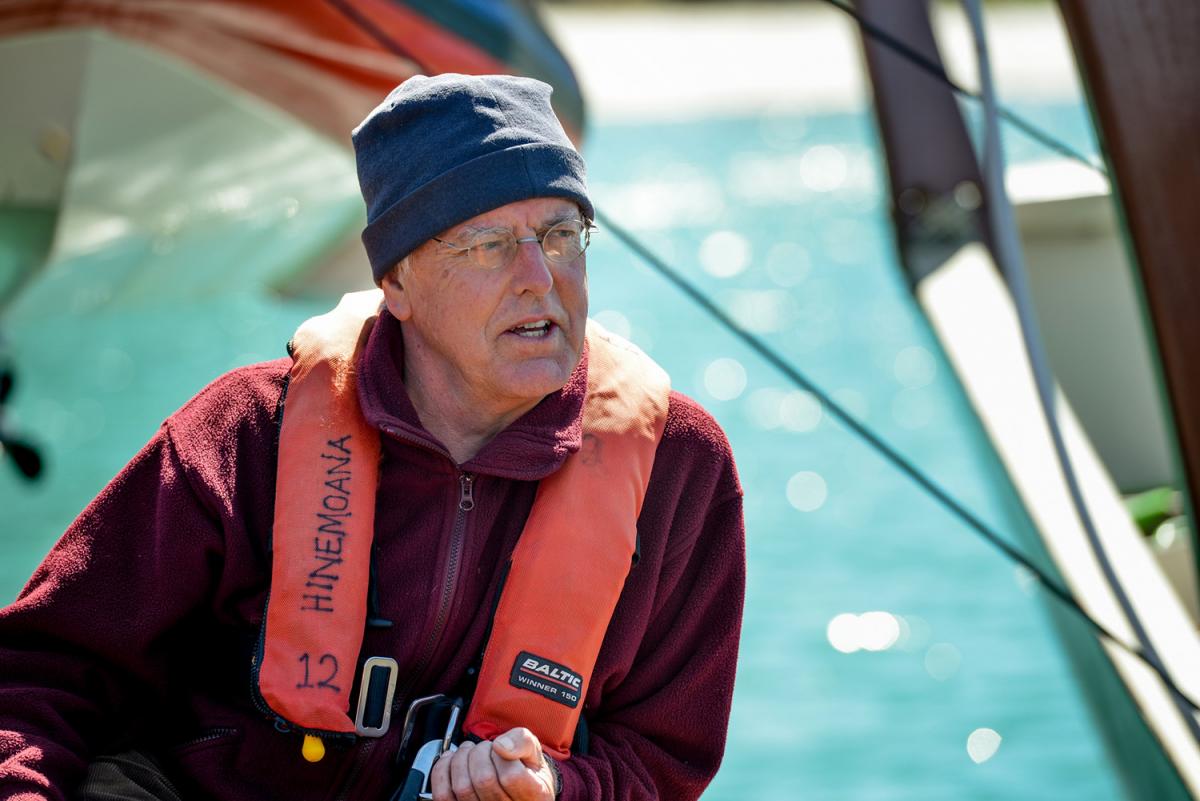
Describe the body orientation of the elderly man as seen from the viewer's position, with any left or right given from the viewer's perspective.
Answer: facing the viewer

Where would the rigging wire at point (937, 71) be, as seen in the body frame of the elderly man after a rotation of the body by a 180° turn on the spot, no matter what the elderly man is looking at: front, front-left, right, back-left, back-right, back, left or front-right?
front-right

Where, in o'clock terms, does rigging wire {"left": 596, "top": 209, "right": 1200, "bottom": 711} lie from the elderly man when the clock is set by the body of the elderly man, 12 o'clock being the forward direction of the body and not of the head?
The rigging wire is roughly at 8 o'clock from the elderly man.

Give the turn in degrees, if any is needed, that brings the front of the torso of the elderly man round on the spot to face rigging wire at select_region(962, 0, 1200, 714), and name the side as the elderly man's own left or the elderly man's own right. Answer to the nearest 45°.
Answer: approximately 135° to the elderly man's own left

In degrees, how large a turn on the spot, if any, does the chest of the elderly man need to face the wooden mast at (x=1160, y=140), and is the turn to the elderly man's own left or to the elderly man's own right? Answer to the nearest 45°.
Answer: approximately 90° to the elderly man's own left

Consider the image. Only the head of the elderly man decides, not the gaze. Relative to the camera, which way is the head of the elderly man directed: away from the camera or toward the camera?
toward the camera
